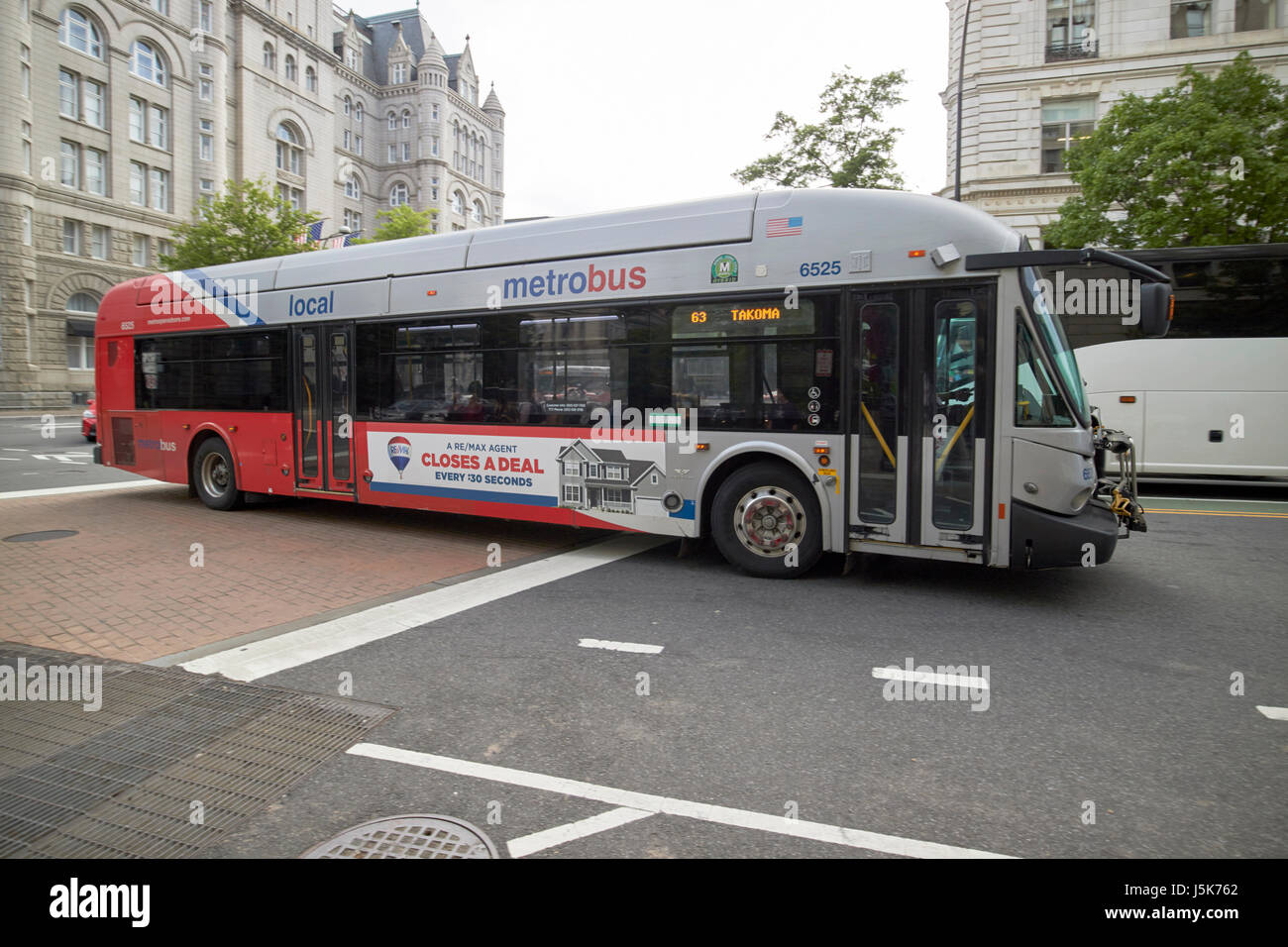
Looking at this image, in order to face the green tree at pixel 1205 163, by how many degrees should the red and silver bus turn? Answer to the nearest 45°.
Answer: approximately 90° to its left

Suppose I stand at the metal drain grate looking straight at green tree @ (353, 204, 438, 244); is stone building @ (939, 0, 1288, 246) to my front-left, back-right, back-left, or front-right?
front-right

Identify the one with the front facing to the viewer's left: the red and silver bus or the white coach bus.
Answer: the white coach bus

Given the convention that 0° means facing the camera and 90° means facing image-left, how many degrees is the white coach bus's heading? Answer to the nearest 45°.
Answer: approximately 90°

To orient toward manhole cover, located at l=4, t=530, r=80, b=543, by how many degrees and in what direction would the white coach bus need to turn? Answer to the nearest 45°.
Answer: approximately 45° to its left

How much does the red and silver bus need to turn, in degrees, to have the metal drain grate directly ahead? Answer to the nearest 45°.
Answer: approximately 90° to its right

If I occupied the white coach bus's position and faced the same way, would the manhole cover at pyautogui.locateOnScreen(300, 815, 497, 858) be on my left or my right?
on my left

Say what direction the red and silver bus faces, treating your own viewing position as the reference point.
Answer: facing the viewer and to the right of the viewer

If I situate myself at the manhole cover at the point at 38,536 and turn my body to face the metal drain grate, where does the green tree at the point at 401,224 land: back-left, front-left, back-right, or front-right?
back-left
